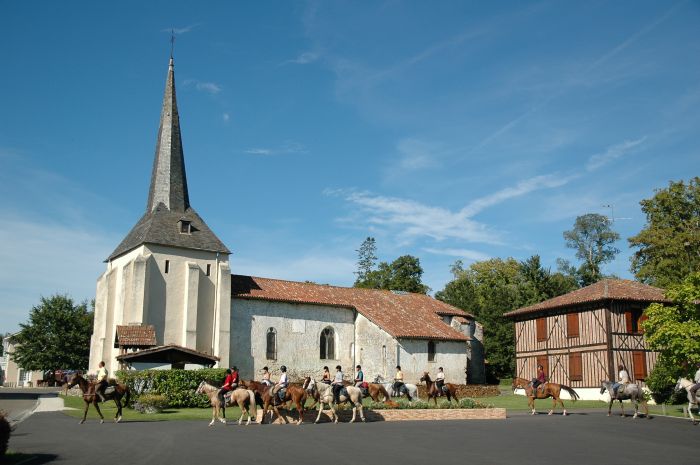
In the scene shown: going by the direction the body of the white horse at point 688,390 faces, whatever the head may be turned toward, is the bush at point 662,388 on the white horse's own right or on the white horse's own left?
on the white horse's own right

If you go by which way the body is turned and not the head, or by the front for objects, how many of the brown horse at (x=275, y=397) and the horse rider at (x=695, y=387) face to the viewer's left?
2

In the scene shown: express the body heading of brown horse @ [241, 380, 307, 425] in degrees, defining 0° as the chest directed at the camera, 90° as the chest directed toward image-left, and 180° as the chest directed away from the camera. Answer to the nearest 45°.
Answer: approximately 90°

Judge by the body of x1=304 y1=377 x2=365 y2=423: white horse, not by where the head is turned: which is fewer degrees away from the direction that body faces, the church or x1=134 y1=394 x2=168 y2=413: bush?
the bush

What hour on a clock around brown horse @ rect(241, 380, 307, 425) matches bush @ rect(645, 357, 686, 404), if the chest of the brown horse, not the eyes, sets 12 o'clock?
The bush is roughly at 5 o'clock from the brown horse.

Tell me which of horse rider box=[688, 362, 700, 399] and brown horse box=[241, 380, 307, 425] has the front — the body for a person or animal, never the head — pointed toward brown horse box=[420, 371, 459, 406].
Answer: the horse rider

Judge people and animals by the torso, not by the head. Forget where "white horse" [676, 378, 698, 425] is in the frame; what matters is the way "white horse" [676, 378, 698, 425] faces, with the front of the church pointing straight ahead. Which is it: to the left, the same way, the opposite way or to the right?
to the right

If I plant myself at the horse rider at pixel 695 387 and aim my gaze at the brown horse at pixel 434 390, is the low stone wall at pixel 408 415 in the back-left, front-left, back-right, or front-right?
front-left

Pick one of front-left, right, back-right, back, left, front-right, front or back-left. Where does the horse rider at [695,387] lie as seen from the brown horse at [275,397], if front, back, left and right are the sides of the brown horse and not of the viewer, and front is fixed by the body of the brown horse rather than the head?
back

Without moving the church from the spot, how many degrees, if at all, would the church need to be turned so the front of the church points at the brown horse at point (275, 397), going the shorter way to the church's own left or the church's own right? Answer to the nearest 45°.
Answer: approximately 45° to the church's own left

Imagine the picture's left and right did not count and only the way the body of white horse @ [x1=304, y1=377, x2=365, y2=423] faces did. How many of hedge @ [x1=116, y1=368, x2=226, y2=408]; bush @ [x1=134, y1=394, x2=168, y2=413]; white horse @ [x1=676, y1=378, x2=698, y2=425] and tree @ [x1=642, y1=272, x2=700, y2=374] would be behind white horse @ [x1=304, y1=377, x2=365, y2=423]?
2

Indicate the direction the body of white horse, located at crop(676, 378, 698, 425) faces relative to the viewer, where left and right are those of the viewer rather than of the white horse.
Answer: facing to the left of the viewer

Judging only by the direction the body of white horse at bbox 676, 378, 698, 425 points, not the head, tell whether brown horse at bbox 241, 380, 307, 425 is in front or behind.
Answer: in front

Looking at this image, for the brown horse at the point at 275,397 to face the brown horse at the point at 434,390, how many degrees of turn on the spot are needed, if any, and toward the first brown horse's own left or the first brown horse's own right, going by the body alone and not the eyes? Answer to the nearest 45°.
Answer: approximately 135° to the first brown horse's own right

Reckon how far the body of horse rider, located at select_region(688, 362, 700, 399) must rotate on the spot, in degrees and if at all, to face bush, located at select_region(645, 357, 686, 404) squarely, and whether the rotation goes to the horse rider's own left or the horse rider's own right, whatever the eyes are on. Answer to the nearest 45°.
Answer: approximately 90° to the horse rider's own right

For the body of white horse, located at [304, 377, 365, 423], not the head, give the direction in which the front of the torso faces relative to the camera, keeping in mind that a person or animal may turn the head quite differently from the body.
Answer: to the viewer's left

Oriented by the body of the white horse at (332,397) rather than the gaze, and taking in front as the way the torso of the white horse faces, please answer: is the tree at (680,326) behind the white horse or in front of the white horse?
behind

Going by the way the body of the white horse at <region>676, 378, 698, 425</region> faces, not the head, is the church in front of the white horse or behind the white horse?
in front
